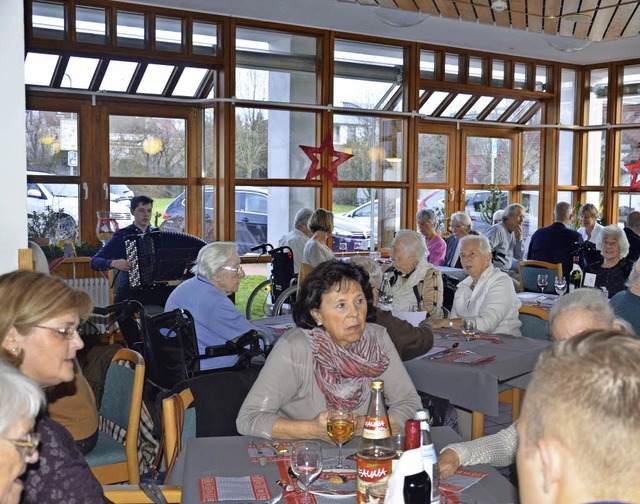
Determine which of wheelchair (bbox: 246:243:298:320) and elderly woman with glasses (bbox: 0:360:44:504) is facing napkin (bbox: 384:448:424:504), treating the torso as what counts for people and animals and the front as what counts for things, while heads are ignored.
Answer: the elderly woman with glasses

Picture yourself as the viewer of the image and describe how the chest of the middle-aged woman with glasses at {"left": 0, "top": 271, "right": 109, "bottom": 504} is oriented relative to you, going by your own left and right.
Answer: facing to the right of the viewer

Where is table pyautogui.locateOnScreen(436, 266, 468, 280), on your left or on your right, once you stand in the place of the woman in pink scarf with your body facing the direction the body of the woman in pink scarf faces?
on your left

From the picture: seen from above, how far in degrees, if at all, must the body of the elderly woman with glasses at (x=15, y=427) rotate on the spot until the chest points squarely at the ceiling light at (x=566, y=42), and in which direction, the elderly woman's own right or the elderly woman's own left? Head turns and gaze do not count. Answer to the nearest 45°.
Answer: approximately 45° to the elderly woman's own left

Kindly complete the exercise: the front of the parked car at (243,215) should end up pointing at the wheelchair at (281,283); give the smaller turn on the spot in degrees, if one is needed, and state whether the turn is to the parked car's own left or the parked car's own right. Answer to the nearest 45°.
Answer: approximately 90° to the parked car's own left

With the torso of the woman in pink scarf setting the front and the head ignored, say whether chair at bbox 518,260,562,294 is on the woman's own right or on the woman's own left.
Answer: on the woman's own left

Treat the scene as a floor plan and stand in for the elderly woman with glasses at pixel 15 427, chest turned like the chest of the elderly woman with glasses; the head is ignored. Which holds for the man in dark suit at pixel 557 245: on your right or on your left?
on your left

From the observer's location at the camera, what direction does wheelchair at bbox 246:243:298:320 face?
facing away from the viewer and to the right of the viewer

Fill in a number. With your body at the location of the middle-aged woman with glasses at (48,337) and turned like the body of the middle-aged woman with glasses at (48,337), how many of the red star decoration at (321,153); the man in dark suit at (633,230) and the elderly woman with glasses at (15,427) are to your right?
1

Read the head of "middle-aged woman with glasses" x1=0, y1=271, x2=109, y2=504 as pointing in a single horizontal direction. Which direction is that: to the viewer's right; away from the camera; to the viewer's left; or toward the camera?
to the viewer's right

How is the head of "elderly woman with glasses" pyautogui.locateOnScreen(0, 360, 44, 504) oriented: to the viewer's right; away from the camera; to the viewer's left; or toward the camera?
to the viewer's right
